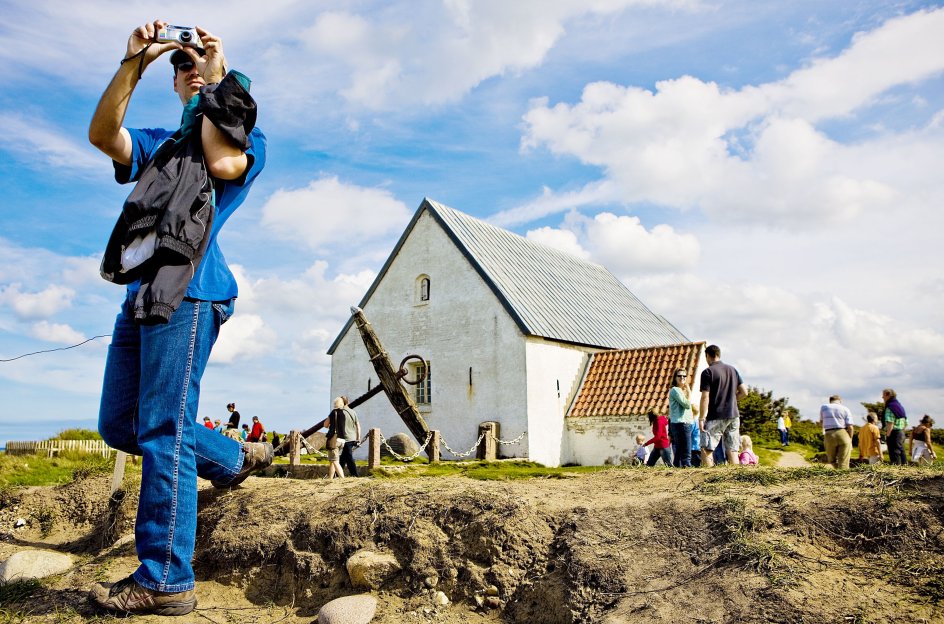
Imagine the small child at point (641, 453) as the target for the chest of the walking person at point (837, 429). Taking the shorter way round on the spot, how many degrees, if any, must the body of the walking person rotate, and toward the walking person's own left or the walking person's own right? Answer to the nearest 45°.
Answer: approximately 45° to the walking person's own left

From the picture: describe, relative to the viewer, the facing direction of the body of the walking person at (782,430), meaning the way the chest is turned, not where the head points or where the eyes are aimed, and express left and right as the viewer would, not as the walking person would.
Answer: facing away from the viewer

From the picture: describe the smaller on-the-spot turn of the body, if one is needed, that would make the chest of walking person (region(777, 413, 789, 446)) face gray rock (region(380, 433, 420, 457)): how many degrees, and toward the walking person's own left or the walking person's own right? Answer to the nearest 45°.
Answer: approximately 135° to the walking person's own left

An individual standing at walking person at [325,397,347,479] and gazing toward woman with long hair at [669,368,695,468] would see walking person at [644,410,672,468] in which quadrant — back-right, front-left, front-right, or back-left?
front-left

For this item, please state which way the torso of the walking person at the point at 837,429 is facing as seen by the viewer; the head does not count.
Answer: away from the camera

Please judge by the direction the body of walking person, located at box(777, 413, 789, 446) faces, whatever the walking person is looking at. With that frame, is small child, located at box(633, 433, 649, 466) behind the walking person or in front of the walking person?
behind

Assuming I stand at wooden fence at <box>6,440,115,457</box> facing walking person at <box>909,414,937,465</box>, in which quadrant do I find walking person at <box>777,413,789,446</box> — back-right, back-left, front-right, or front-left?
front-left

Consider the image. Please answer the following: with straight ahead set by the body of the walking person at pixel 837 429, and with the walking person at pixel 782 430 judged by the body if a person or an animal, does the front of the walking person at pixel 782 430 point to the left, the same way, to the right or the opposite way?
the same way

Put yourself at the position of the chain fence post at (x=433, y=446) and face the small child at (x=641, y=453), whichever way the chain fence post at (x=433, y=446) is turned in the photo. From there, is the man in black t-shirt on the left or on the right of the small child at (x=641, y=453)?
right
